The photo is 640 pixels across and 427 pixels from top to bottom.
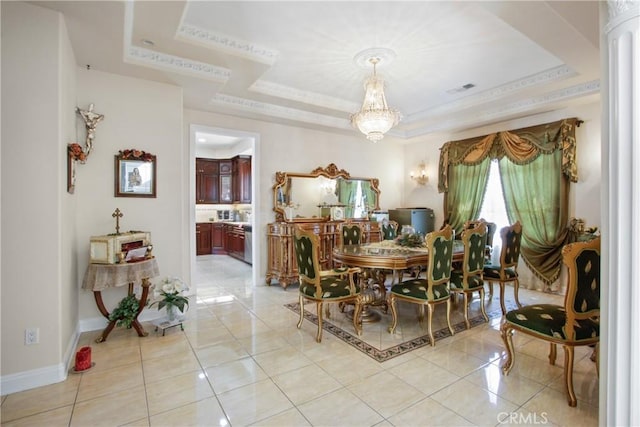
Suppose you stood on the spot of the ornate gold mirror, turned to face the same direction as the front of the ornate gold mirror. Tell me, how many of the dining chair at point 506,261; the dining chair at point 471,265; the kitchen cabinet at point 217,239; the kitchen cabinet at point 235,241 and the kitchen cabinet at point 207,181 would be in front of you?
2

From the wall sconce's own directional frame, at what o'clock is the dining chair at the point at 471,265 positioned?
The dining chair is roughly at 10 o'clock from the wall sconce.

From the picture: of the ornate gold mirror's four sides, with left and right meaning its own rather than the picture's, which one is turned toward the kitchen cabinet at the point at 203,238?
back

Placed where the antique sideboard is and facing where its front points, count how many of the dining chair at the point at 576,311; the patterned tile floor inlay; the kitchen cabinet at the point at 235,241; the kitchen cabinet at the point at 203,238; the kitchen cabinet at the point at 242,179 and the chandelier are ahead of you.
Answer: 3
